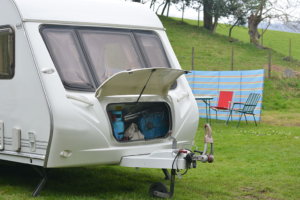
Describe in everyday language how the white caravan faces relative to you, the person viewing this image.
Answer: facing the viewer and to the right of the viewer

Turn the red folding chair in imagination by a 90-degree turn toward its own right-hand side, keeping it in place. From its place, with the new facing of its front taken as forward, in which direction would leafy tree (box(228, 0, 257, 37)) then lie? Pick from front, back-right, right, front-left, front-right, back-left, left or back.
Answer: front-right

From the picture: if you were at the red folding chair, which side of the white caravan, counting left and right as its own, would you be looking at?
left

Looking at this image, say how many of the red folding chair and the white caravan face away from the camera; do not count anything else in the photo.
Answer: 0

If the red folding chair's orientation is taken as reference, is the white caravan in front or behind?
in front
